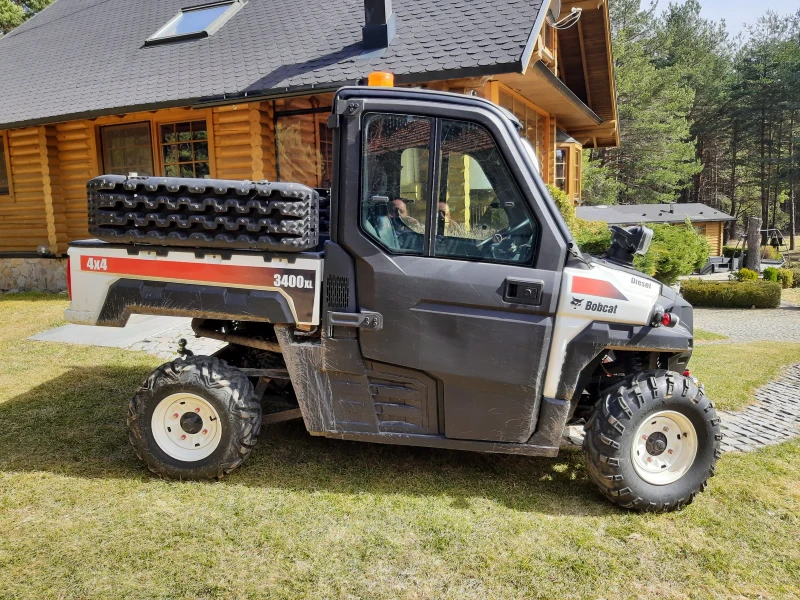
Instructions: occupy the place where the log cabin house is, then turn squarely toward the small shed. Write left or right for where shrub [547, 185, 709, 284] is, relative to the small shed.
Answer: right

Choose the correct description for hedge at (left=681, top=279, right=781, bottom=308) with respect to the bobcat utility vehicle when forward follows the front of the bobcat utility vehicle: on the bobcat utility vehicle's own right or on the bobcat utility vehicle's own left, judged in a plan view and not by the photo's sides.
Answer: on the bobcat utility vehicle's own left

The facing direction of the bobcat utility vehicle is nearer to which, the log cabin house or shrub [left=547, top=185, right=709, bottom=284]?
the shrub

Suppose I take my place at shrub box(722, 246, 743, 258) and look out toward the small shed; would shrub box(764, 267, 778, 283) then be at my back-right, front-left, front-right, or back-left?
front-left

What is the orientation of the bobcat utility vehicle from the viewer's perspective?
to the viewer's right

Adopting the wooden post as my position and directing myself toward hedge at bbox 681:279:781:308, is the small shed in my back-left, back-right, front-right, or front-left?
back-right

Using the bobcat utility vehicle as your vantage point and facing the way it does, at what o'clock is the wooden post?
The wooden post is roughly at 10 o'clock from the bobcat utility vehicle.

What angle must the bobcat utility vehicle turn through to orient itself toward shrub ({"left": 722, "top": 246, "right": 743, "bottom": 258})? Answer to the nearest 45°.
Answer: approximately 45° to its left

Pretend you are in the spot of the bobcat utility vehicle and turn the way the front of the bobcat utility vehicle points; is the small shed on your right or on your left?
on your left

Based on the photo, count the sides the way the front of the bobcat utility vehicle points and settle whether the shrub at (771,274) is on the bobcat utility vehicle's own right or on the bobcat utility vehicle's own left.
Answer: on the bobcat utility vehicle's own left

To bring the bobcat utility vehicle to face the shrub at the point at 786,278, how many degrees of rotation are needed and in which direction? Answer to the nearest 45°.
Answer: approximately 45° to its left

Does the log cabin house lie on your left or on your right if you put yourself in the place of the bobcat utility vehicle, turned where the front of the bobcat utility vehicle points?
on your left
